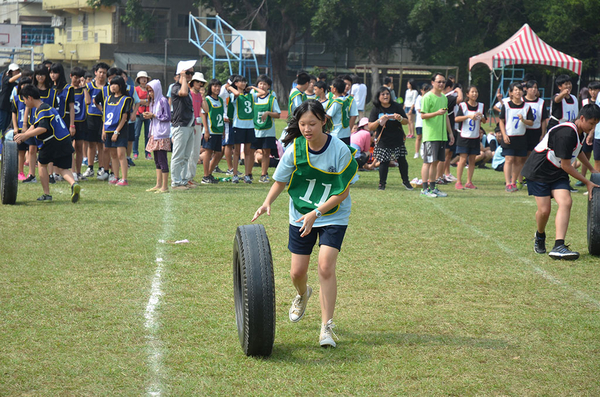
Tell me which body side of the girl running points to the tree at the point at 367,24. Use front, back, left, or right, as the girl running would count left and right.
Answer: back

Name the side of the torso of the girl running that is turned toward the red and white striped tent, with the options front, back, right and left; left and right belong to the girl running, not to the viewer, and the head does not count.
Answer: back

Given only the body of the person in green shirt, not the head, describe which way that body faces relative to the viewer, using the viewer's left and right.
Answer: facing the viewer and to the right of the viewer

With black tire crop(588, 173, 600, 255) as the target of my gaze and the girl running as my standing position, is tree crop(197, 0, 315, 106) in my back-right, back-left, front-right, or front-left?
front-left

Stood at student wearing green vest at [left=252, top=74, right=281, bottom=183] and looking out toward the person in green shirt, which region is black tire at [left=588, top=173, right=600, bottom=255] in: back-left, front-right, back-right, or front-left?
front-right

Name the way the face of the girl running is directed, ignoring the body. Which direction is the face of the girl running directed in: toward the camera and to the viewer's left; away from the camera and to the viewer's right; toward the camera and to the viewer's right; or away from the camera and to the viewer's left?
toward the camera and to the viewer's left

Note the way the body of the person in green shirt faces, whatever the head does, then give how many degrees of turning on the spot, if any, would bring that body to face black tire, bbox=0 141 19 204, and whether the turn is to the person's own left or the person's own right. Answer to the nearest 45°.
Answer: approximately 90° to the person's own right

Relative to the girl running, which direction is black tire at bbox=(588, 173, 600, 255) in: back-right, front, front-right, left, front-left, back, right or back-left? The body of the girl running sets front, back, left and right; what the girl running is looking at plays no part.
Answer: back-left

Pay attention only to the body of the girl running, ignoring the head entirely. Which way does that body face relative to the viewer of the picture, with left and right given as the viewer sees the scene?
facing the viewer

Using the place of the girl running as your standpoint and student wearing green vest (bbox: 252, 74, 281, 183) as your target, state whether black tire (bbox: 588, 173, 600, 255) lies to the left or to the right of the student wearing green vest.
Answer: right

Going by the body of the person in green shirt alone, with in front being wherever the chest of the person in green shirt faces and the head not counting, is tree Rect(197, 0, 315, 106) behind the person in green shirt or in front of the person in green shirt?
behind

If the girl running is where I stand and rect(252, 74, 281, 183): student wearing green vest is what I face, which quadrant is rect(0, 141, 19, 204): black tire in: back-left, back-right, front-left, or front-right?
front-left

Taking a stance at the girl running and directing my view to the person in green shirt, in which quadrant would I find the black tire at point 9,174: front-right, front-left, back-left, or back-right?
front-left

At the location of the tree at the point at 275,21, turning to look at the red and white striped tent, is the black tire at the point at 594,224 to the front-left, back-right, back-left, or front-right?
front-right
